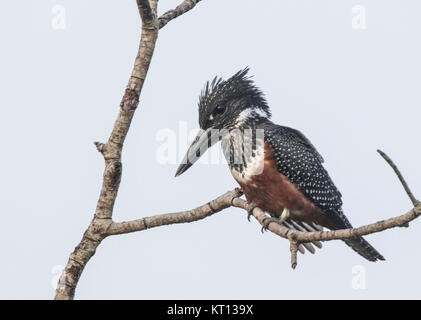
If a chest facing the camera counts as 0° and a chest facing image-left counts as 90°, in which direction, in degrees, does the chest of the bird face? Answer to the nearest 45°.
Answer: approximately 90°
